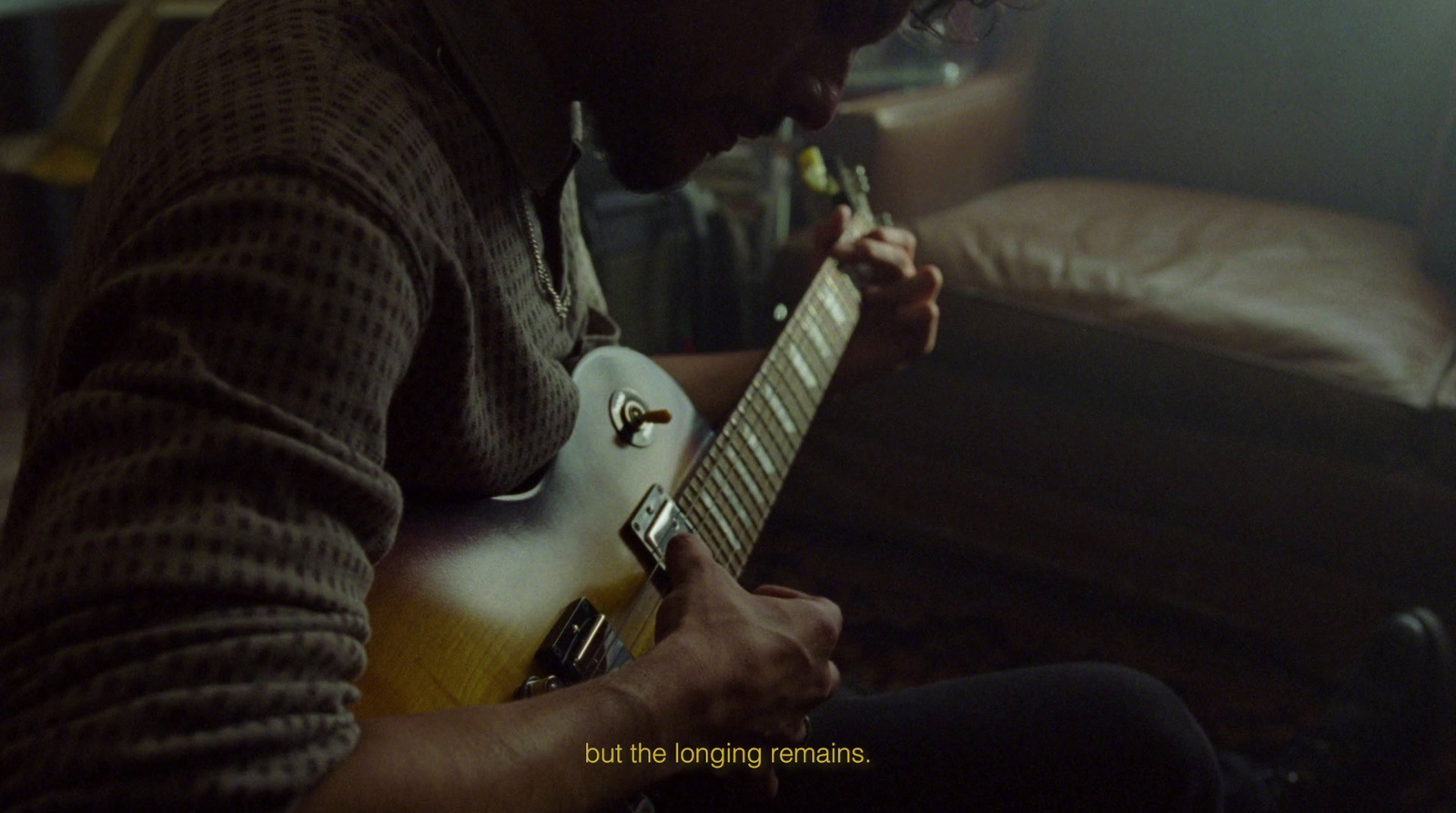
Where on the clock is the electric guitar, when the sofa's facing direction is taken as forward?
The electric guitar is roughly at 11 o'clock from the sofa.

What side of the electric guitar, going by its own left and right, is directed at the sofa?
left

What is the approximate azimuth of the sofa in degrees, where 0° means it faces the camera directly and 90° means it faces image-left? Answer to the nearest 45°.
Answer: approximately 45°

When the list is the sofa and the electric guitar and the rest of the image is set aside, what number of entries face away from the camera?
0
